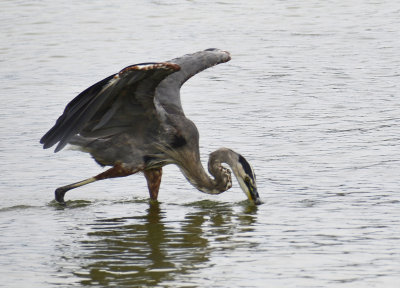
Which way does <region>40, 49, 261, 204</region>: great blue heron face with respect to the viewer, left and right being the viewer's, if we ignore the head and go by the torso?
facing to the right of the viewer
